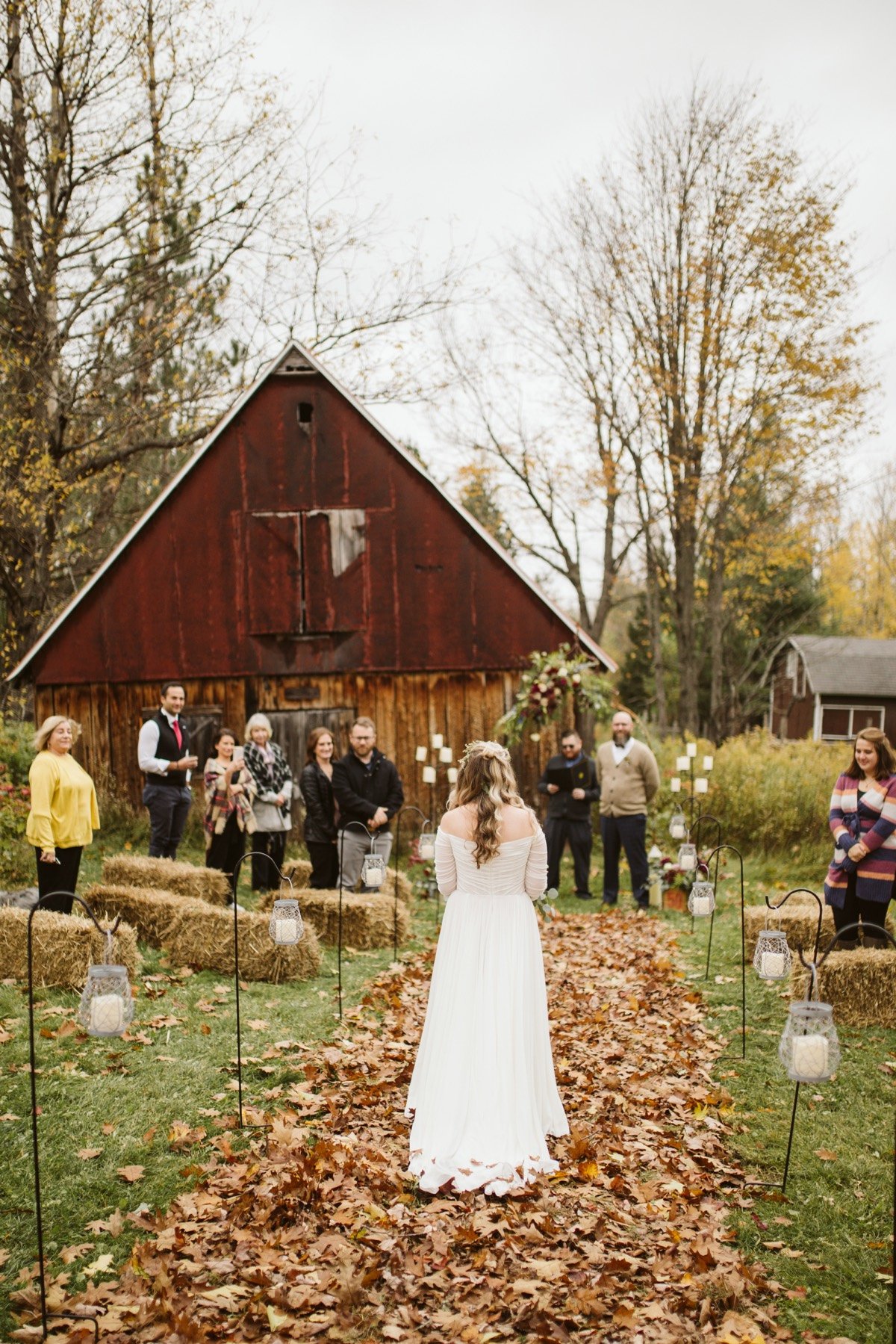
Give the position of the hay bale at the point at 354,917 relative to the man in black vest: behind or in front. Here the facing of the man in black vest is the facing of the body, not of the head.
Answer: in front

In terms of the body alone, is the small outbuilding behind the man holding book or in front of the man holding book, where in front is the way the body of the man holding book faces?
behind

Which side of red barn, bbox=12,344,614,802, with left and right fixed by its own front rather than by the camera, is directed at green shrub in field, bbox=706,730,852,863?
left

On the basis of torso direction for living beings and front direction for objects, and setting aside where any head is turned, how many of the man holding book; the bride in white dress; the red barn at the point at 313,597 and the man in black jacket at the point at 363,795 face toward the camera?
3

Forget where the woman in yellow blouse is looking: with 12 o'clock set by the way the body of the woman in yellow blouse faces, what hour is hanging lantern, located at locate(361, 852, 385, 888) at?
The hanging lantern is roughly at 11 o'clock from the woman in yellow blouse.

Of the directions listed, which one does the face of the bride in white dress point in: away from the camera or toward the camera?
away from the camera

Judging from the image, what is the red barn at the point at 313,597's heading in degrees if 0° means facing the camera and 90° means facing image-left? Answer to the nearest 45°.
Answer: approximately 0°

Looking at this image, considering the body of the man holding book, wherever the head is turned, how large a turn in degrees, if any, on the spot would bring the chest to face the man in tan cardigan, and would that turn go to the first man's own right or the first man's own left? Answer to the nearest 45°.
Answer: approximately 45° to the first man's own left

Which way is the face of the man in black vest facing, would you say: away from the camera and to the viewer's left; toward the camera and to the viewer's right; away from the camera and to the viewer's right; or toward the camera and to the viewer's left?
toward the camera and to the viewer's right

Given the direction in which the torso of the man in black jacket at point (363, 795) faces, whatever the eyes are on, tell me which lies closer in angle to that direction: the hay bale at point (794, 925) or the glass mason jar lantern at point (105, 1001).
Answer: the glass mason jar lantern

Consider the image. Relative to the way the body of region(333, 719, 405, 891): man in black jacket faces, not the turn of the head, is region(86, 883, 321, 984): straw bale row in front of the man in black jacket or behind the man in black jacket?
in front
